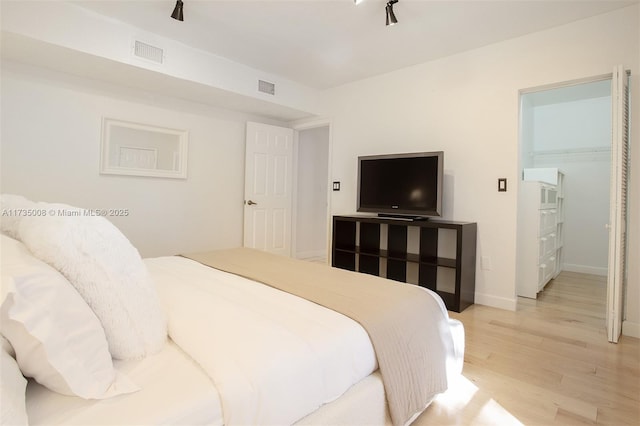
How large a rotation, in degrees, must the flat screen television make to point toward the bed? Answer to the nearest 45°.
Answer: approximately 45° to its left

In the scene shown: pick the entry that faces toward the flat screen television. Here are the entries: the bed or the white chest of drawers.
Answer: the bed

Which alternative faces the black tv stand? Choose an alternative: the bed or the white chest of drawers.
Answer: the bed

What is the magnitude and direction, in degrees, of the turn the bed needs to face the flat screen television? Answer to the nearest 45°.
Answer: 0° — it already faces it

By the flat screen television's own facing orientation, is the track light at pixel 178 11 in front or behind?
in front

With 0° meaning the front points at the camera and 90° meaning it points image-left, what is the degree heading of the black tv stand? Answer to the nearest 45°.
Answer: approximately 45°

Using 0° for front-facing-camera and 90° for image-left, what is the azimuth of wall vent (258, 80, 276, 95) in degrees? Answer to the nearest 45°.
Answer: approximately 315°

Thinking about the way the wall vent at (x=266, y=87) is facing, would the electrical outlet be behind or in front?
in front
